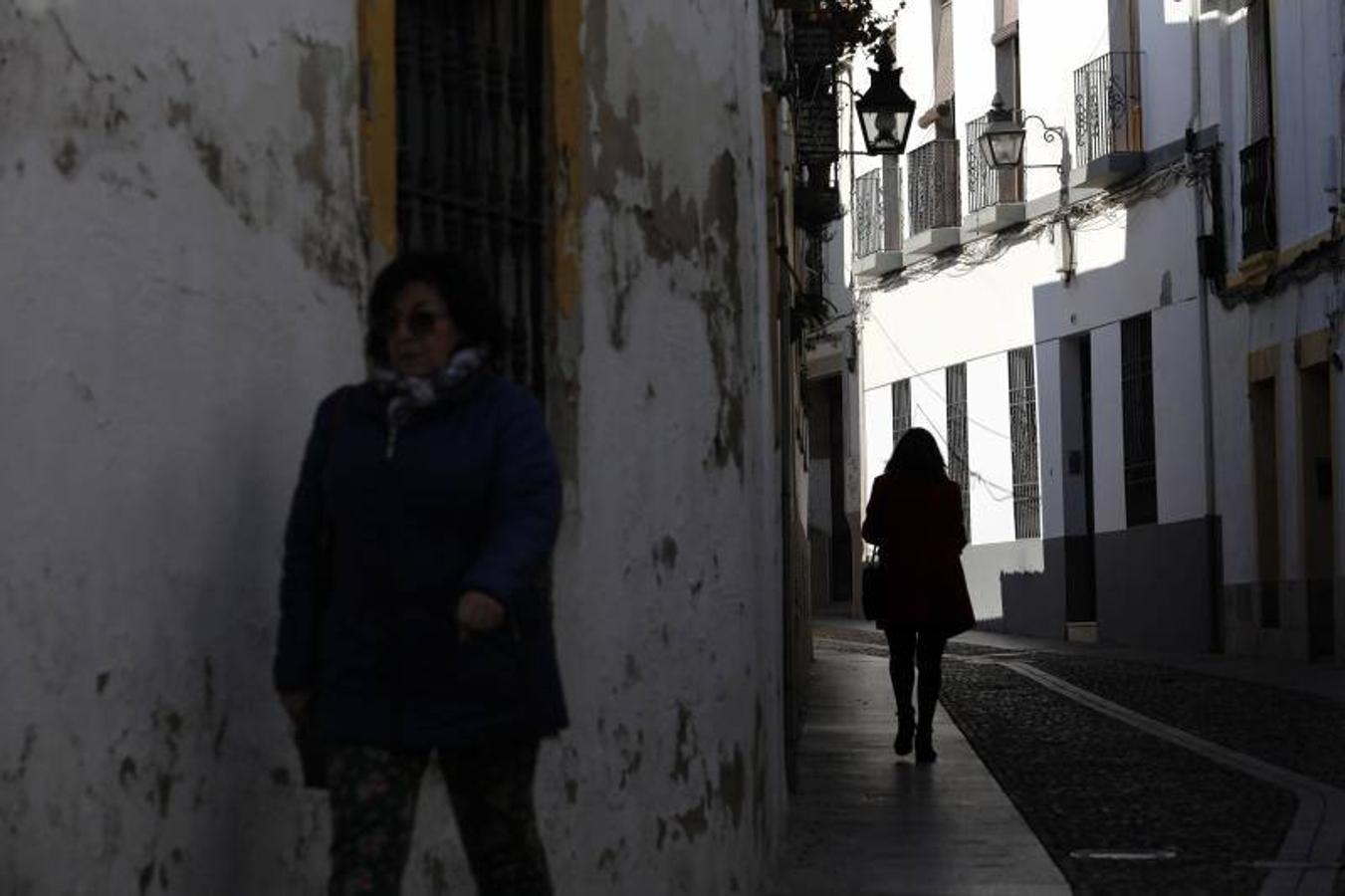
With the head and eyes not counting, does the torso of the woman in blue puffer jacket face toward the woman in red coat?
no

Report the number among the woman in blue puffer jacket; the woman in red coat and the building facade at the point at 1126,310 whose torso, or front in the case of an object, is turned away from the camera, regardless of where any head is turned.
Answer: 1

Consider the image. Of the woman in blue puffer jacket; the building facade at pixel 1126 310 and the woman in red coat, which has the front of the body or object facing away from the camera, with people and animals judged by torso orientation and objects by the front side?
the woman in red coat

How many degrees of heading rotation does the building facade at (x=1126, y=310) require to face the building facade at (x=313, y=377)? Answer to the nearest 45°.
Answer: approximately 45° to its left

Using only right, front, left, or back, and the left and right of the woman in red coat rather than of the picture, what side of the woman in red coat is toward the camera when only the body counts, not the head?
back

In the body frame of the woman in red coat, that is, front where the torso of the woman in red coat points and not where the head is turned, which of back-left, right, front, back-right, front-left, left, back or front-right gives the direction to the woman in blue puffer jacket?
back

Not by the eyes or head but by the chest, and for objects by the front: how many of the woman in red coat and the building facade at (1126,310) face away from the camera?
1

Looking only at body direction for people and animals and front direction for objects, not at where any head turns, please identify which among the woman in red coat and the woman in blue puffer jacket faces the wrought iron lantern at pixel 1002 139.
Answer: the woman in red coat

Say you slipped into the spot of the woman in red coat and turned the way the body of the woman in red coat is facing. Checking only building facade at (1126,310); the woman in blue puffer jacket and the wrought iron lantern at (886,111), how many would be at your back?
1

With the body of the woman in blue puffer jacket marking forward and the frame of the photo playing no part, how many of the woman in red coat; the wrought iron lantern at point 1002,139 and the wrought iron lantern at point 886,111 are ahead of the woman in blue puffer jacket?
0

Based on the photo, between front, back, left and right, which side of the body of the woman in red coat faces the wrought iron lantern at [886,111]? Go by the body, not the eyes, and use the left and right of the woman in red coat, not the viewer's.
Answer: front

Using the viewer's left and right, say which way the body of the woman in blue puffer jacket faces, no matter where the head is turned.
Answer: facing the viewer and to the left of the viewer

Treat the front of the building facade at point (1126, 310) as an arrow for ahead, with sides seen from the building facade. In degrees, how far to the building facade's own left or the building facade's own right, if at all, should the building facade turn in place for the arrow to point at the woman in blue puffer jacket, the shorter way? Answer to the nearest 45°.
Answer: approximately 45° to the building facade's own left

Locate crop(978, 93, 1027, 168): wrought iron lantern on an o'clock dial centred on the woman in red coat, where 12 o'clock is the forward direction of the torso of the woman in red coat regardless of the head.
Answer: The wrought iron lantern is roughly at 12 o'clock from the woman in red coat.

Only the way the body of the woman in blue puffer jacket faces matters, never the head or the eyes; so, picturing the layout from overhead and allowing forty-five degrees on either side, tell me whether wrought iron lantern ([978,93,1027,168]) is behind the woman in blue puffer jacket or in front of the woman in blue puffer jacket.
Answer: behind

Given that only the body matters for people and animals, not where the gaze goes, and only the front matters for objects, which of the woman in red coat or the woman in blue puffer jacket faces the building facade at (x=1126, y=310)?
the woman in red coat
